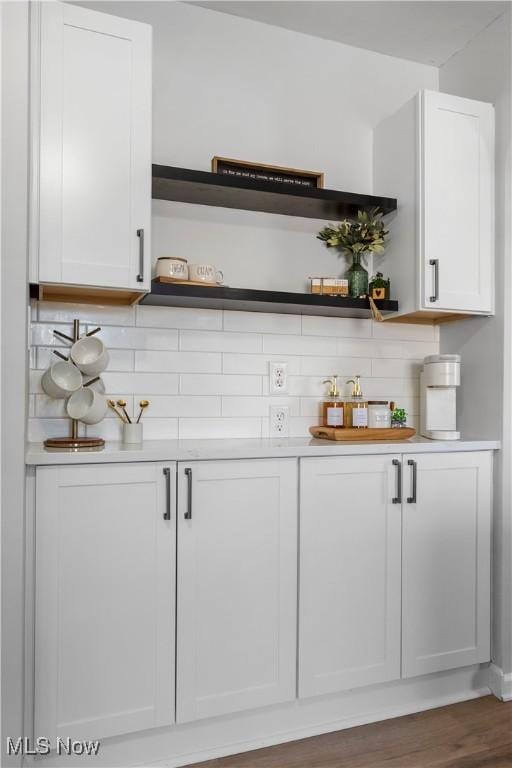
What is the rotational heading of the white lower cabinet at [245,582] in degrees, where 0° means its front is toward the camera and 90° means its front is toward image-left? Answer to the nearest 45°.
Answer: approximately 315°

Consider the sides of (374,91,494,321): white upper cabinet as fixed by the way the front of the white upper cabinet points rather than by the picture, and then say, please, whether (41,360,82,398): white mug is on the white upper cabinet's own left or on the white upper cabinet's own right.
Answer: on the white upper cabinet's own right

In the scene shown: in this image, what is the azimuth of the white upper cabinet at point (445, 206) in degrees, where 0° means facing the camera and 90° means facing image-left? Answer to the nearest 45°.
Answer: approximately 315°

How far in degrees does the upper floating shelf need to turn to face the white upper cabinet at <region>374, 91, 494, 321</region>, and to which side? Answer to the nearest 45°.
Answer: approximately 45° to its left
